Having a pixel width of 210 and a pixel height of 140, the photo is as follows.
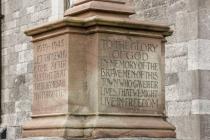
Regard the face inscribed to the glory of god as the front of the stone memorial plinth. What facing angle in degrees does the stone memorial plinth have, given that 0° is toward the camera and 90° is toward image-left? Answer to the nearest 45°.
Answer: approximately 315°
